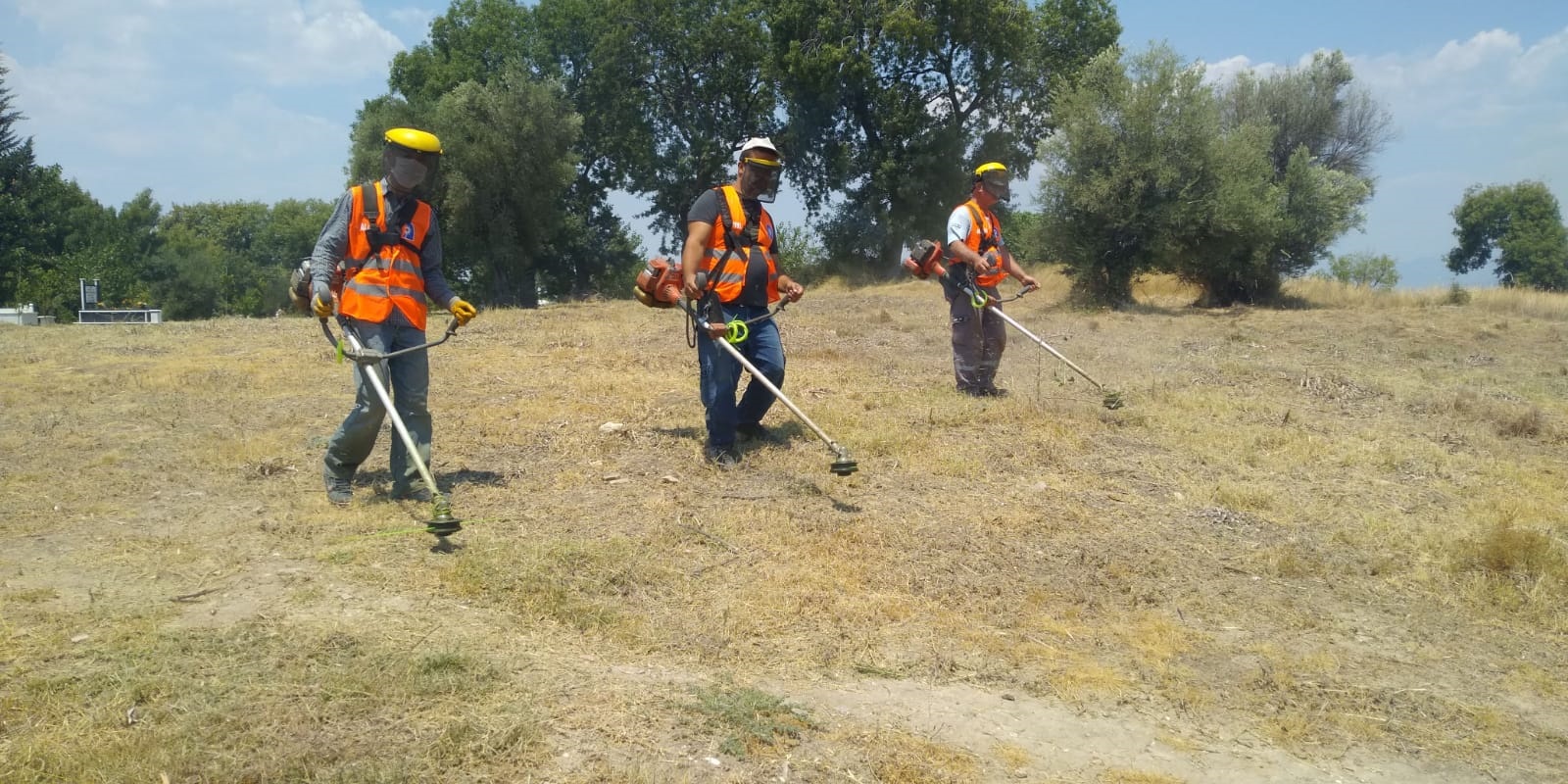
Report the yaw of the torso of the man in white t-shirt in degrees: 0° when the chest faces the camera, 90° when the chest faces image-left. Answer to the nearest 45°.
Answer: approximately 315°

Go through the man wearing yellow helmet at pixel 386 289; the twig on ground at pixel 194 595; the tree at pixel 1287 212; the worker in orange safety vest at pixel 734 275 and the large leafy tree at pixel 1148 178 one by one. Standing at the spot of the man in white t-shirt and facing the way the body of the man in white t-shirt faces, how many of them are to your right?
3

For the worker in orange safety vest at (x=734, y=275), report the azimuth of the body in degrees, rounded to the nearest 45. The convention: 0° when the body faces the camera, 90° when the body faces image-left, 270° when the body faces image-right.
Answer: approximately 315°

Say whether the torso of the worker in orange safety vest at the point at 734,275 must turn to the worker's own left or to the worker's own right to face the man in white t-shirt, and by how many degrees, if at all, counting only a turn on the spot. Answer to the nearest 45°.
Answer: approximately 90° to the worker's own left

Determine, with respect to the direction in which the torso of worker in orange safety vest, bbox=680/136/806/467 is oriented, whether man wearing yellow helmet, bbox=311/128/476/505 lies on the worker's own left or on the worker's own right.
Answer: on the worker's own right

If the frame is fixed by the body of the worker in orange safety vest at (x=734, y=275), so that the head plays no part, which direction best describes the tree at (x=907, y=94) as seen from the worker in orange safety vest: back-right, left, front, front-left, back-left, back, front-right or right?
back-left

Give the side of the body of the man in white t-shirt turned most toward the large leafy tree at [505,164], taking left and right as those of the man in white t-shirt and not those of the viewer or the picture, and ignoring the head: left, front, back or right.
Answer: back

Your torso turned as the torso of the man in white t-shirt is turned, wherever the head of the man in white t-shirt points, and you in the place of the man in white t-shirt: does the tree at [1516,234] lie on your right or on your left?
on your left
